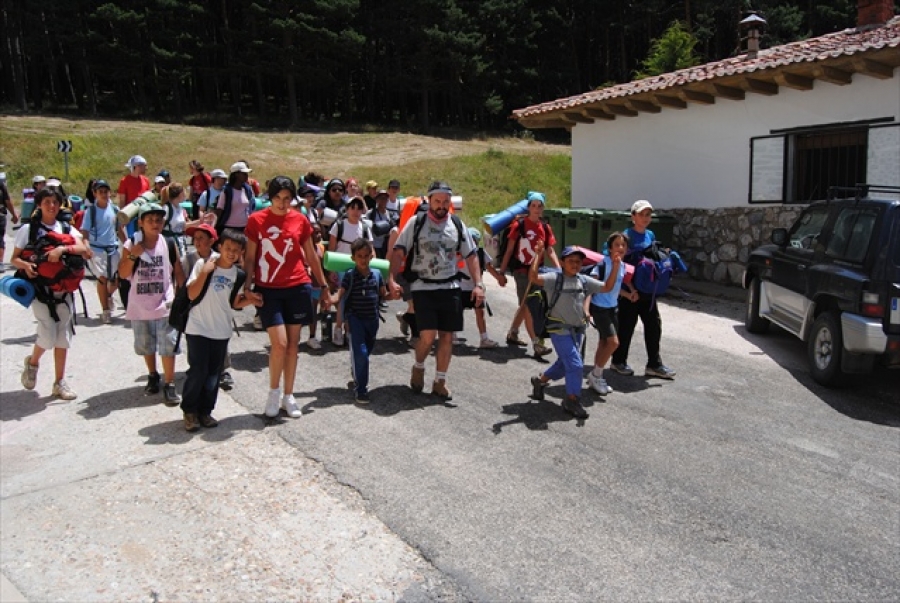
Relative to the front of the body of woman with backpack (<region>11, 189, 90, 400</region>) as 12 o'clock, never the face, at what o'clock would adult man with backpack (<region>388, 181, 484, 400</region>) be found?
The adult man with backpack is roughly at 10 o'clock from the woman with backpack.

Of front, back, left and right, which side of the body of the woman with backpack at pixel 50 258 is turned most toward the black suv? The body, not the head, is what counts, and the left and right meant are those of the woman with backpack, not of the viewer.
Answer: left

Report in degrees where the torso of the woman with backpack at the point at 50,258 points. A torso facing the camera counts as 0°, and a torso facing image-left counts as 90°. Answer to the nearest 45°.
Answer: approximately 0°
